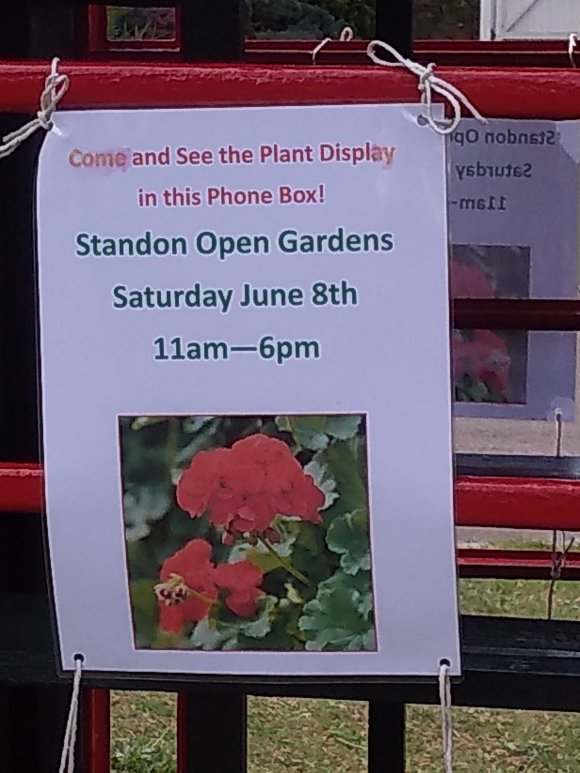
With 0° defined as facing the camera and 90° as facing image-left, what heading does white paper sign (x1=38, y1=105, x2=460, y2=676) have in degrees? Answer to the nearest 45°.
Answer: approximately 0°
